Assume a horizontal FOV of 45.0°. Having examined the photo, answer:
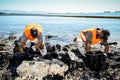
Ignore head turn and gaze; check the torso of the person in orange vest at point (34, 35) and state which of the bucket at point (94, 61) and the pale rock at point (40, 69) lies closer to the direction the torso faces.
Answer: the pale rock

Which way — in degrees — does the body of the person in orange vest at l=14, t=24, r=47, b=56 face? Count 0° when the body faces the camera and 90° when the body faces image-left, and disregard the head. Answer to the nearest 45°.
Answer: approximately 0°

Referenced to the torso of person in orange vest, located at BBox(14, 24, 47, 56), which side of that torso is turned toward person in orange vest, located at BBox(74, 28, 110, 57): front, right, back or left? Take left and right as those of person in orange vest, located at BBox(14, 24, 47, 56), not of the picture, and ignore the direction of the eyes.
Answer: left

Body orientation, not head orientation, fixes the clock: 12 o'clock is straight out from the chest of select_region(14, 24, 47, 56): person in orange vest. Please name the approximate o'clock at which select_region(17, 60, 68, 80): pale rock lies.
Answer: The pale rock is roughly at 12 o'clock from the person in orange vest.

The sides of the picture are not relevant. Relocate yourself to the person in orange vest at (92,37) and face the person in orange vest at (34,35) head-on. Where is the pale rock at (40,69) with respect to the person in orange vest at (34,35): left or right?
left

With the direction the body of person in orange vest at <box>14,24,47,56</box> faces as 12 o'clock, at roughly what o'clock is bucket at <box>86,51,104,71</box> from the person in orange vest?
The bucket is roughly at 10 o'clock from the person in orange vest.

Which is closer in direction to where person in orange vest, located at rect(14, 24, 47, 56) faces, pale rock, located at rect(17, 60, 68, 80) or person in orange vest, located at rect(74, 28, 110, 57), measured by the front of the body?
the pale rock
